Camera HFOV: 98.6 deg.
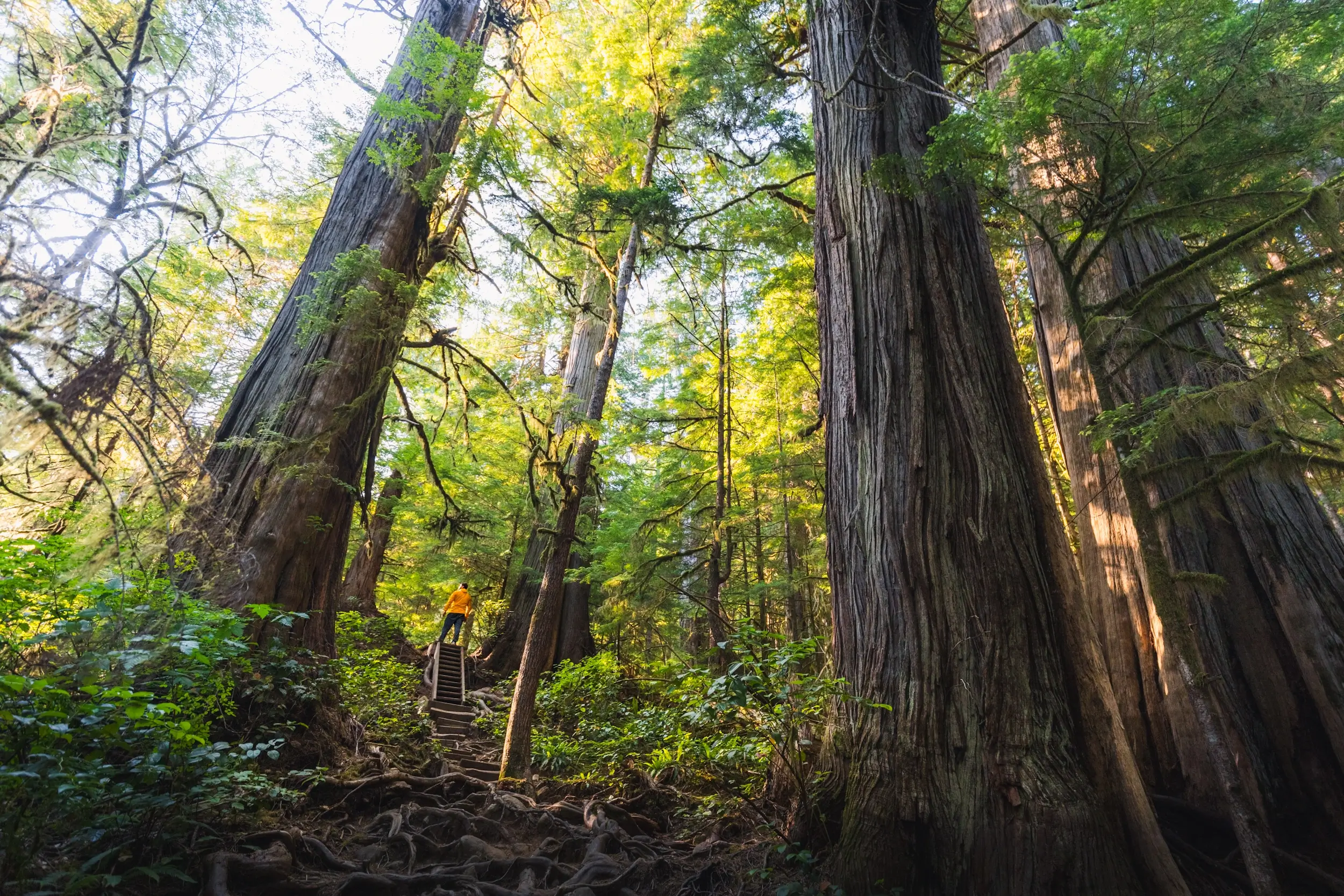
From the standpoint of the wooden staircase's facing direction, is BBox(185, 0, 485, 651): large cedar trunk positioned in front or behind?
in front

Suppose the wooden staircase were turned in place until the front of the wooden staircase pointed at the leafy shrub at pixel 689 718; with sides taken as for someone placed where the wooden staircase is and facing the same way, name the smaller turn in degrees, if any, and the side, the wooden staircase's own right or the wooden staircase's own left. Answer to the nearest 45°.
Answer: approximately 45° to the wooden staircase's own left

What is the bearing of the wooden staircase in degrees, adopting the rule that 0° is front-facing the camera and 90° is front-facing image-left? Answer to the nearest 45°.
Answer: approximately 0°

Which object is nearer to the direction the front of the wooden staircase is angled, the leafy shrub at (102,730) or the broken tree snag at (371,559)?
the leafy shrub

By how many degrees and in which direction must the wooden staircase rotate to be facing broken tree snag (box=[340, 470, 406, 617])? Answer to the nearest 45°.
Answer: approximately 135° to its right
